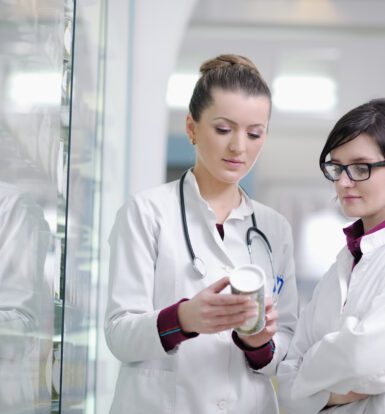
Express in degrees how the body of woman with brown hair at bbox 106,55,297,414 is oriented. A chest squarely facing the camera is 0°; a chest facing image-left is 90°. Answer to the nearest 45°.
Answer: approximately 315°
